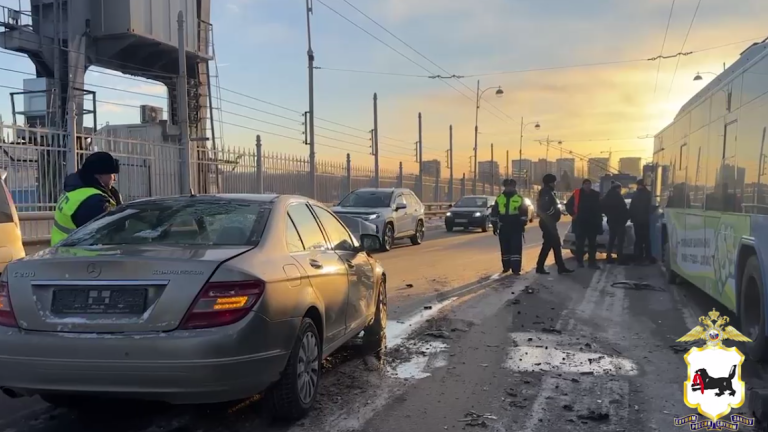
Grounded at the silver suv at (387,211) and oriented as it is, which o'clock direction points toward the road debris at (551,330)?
The road debris is roughly at 10 o'clock from the silver suv.

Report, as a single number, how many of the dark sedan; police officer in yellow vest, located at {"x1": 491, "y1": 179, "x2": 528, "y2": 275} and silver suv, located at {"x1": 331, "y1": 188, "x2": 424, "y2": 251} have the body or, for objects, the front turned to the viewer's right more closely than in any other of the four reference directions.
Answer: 0

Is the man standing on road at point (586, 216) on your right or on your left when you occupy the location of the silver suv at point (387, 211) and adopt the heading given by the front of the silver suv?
on your left

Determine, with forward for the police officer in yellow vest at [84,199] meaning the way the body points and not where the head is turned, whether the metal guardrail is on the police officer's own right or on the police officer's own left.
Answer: on the police officer's own left

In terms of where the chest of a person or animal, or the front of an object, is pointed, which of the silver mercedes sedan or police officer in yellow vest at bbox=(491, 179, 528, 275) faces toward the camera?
the police officer in yellow vest

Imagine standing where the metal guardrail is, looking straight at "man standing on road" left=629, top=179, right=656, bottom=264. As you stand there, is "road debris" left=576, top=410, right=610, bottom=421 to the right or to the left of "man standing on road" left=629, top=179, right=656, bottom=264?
right

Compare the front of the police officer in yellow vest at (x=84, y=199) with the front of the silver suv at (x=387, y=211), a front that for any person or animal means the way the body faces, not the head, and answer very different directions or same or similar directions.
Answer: very different directions

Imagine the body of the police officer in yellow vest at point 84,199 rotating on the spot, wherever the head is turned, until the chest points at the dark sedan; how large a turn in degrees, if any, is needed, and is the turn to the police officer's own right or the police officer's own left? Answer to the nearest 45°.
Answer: approximately 45° to the police officer's own left

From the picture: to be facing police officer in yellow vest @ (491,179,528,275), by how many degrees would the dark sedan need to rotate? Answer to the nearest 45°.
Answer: approximately 45° to its left

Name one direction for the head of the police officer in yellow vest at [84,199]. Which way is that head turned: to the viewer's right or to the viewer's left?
to the viewer's right

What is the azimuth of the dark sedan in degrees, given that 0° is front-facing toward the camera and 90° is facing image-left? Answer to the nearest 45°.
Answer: approximately 45°

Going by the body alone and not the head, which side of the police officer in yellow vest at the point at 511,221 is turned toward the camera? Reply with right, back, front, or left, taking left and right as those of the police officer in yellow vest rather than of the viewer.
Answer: front

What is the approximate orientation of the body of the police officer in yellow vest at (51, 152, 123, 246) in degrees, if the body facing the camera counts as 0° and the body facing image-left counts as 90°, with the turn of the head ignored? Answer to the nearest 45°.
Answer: approximately 270°

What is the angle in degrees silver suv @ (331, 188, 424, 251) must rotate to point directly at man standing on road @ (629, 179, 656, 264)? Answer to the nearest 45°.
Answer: approximately 90° to its left

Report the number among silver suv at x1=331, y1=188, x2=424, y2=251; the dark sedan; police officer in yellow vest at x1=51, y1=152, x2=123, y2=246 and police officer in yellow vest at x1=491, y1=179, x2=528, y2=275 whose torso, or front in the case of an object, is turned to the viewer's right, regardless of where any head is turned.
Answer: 1

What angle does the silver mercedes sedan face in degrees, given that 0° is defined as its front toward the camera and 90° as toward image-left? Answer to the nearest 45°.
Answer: approximately 225°

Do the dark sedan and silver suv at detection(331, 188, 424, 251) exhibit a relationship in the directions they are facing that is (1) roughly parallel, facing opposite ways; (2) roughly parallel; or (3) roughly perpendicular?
roughly parallel
